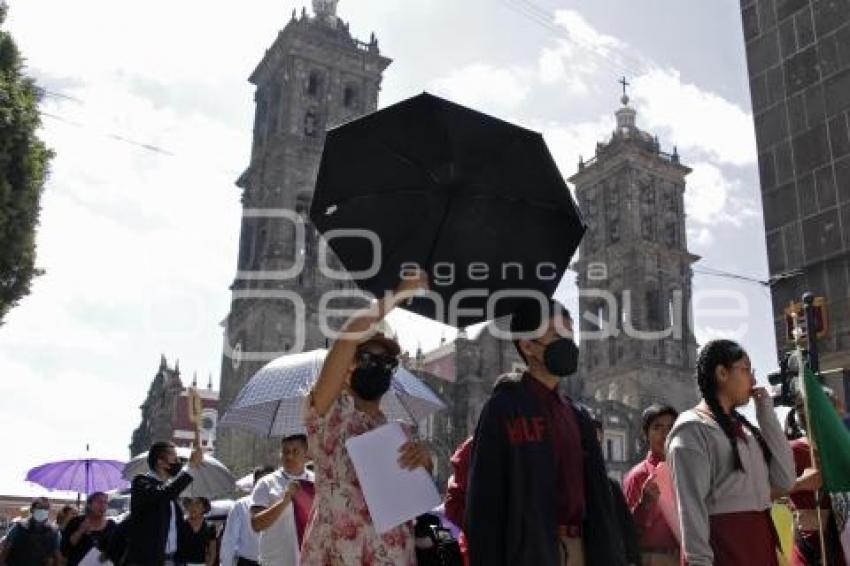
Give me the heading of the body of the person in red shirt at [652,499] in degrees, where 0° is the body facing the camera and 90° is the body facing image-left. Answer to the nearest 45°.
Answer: approximately 315°

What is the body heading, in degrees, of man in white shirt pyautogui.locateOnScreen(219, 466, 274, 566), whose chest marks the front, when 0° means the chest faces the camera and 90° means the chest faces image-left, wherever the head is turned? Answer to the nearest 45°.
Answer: approximately 315°

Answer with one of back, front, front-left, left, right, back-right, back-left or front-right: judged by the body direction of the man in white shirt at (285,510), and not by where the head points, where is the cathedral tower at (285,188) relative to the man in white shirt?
back-left

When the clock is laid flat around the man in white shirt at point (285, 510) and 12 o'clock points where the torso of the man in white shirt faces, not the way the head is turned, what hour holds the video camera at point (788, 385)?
The video camera is roughly at 11 o'clock from the man in white shirt.

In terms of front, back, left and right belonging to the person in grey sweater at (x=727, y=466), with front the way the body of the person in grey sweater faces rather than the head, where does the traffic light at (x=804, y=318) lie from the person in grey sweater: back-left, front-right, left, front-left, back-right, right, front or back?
back-left

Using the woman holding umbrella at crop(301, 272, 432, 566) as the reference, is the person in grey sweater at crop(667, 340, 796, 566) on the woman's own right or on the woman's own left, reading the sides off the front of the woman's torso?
on the woman's own left

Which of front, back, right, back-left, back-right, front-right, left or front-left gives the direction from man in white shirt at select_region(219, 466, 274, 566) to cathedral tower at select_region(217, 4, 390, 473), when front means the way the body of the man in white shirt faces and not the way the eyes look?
back-left
